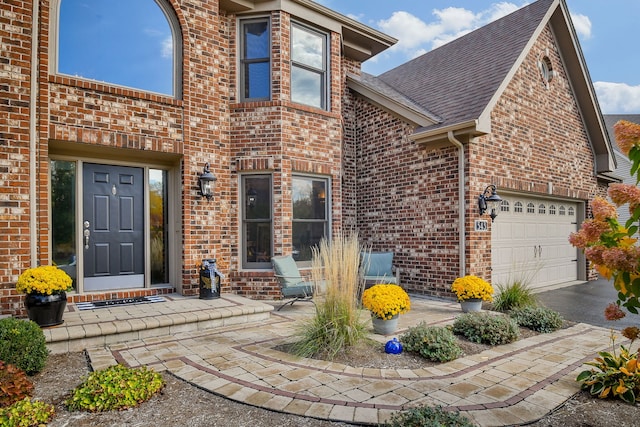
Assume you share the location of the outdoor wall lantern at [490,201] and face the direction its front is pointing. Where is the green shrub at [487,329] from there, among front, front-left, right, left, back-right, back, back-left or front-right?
front-right

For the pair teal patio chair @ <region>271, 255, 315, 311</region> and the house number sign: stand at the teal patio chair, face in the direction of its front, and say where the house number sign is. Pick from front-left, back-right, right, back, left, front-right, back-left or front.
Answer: front-left

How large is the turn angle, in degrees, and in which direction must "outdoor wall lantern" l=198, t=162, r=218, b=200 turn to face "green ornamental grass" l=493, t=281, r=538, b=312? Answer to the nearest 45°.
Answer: approximately 90° to its left

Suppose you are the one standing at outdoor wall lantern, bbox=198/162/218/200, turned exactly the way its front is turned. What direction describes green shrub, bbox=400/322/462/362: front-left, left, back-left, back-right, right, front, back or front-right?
front-left

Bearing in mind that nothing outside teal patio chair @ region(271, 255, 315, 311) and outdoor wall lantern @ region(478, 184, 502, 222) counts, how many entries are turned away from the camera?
0

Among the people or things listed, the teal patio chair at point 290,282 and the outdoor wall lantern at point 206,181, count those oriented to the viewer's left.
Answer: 0

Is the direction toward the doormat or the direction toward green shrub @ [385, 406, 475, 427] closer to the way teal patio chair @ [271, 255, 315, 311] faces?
the green shrub

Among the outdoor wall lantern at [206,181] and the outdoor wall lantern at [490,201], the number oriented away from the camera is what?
0

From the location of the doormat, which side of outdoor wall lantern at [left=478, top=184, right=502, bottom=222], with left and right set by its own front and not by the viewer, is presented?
right

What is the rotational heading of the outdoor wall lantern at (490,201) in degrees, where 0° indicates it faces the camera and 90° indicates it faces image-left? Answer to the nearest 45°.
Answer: approximately 315°
